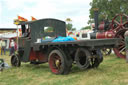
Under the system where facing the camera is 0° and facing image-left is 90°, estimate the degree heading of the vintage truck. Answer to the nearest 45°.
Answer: approximately 135°

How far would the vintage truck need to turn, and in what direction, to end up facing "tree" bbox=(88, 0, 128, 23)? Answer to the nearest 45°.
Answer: approximately 45° to its right
